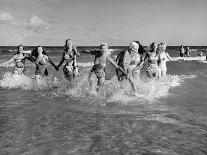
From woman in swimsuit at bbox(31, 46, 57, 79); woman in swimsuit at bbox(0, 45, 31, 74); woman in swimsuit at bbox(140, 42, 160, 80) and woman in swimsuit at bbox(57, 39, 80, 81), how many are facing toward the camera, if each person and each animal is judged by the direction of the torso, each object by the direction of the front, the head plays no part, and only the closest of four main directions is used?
4

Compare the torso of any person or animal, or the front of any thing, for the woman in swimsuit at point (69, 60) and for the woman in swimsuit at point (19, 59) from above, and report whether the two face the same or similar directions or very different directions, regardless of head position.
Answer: same or similar directions

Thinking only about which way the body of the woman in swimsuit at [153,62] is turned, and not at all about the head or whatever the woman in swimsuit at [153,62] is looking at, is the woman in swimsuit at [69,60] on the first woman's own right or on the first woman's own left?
on the first woman's own right

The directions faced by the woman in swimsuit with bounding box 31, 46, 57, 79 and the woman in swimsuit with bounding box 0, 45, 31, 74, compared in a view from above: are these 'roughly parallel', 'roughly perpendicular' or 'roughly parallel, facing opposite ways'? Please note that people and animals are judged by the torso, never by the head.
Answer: roughly parallel

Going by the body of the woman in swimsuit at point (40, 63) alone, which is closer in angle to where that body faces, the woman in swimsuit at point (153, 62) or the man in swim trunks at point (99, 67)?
the man in swim trunks

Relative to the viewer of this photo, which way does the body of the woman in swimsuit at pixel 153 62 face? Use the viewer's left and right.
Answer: facing the viewer

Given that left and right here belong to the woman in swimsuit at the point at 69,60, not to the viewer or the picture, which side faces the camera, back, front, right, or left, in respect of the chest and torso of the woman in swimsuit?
front

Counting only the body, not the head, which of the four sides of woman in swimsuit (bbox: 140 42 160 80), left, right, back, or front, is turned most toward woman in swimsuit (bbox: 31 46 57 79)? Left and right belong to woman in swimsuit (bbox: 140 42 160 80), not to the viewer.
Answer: right

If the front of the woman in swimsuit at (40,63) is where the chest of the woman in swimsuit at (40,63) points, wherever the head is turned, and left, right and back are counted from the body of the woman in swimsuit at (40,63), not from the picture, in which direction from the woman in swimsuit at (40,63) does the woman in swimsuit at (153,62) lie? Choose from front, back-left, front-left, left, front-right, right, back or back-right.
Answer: left

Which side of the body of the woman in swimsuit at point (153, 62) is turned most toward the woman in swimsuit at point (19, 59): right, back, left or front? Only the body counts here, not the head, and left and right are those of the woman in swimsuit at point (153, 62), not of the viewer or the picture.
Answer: right

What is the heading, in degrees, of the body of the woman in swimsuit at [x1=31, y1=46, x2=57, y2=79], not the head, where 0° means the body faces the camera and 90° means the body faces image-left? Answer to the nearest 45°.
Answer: approximately 0°

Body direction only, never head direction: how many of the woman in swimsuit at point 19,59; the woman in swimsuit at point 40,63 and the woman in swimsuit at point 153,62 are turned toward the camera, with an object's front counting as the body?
3

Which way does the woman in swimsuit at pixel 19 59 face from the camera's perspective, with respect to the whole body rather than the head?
toward the camera
